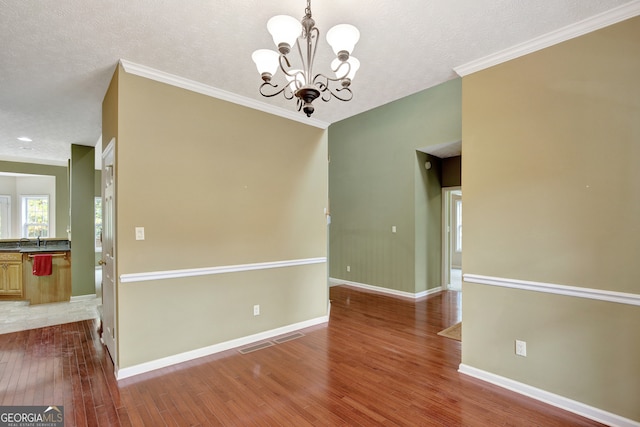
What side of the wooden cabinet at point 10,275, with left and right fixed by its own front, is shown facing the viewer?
front

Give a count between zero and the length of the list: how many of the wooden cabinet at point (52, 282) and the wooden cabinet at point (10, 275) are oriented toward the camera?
2

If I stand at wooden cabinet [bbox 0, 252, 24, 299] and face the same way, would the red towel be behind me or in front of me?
in front

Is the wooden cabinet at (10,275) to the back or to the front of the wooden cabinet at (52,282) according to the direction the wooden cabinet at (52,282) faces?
to the back

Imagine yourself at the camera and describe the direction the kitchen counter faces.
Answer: facing the viewer

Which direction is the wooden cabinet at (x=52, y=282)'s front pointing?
toward the camera

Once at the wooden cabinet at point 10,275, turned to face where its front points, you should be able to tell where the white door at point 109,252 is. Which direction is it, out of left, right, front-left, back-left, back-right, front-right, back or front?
front

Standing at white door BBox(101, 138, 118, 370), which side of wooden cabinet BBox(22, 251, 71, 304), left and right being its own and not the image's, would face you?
front

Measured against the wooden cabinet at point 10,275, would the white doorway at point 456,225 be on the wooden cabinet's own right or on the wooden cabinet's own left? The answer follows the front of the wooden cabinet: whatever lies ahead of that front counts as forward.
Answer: on the wooden cabinet's own left
